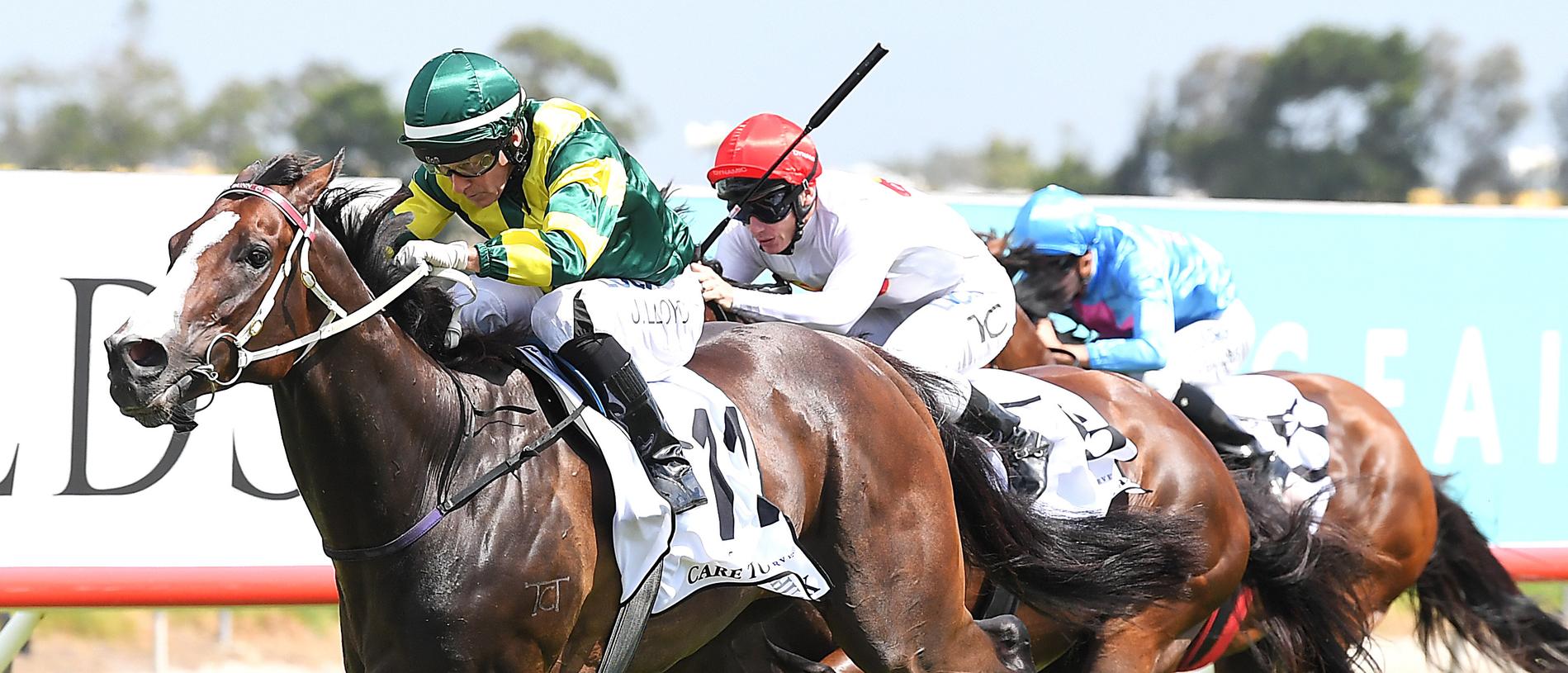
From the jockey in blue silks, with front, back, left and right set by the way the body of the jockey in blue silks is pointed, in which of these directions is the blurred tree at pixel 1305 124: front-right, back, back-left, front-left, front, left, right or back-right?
right

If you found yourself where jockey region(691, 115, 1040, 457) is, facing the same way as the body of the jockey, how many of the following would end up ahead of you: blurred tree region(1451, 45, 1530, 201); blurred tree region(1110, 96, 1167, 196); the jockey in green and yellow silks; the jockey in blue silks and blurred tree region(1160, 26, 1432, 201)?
1

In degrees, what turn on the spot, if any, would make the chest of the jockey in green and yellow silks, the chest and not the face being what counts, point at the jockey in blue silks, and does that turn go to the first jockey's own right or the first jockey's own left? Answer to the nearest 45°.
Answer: approximately 180°

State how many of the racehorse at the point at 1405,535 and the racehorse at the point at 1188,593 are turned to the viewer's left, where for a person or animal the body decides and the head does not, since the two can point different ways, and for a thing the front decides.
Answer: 2

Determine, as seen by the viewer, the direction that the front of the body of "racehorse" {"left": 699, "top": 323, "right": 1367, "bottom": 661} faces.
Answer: to the viewer's left

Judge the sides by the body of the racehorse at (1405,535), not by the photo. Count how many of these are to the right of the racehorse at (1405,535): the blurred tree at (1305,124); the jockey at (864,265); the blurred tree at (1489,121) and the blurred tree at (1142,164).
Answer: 3

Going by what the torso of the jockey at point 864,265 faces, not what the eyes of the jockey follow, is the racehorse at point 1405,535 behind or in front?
behind

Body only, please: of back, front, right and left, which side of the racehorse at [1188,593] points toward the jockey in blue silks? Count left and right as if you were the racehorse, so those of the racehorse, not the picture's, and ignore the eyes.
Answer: right

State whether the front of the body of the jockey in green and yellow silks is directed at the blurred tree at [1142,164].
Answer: no

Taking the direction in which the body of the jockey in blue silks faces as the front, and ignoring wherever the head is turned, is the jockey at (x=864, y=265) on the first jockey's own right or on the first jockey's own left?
on the first jockey's own left

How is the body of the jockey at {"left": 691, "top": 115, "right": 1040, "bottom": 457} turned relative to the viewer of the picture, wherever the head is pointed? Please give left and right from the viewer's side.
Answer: facing the viewer and to the left of the viewer

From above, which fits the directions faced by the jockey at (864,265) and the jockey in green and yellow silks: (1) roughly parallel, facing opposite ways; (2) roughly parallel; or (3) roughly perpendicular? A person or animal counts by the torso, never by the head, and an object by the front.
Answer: roughly parallel

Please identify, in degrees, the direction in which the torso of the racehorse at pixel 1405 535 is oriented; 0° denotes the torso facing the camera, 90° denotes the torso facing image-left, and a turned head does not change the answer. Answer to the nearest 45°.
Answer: approximately 90°

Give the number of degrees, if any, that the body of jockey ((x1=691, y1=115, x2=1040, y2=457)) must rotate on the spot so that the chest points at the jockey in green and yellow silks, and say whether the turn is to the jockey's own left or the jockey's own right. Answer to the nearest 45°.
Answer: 0° — they already face them

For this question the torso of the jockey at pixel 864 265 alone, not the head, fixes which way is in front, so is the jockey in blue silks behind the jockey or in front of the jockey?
behind

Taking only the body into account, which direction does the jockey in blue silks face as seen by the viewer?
to the viewer's left
